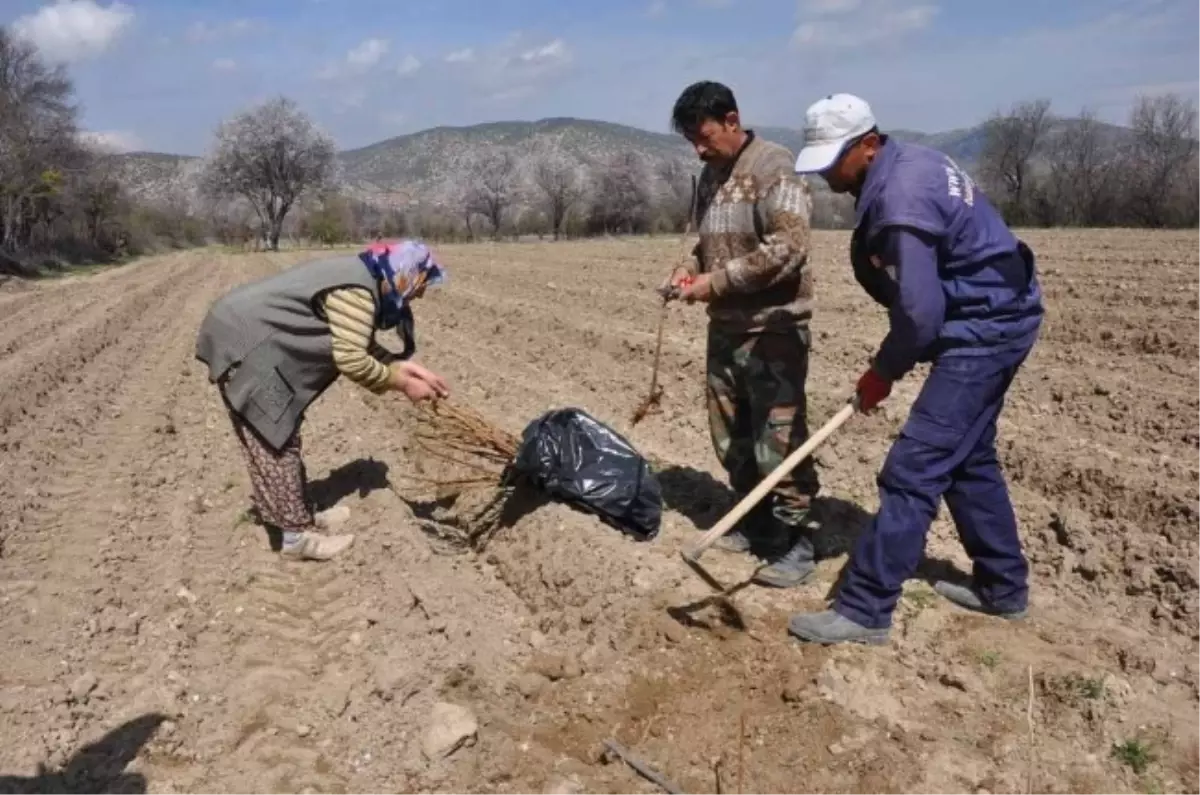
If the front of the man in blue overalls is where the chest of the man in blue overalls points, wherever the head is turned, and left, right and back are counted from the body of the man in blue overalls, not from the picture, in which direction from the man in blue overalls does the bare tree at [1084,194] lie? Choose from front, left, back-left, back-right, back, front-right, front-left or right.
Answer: right

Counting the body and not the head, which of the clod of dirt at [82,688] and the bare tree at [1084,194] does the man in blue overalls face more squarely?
the clod of dirt

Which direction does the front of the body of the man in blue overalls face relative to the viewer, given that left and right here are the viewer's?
facing to the left of the viewer

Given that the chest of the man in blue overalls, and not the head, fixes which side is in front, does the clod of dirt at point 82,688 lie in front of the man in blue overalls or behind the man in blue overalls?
in front

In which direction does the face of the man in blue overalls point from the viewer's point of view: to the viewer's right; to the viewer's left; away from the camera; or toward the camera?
to the viewer's left

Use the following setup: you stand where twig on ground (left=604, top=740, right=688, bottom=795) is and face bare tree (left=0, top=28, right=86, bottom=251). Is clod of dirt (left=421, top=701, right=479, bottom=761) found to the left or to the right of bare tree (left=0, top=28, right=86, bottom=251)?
left

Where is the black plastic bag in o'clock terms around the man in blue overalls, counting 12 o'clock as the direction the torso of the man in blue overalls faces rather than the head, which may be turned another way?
The black plastic bag is roughly at 1 o'clock from the man in blue overalls.

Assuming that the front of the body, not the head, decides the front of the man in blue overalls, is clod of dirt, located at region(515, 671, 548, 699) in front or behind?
in front

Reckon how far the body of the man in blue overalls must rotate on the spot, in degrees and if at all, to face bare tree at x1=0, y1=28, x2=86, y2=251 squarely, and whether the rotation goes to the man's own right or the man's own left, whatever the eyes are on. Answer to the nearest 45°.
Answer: approximately 45° to the man's own right

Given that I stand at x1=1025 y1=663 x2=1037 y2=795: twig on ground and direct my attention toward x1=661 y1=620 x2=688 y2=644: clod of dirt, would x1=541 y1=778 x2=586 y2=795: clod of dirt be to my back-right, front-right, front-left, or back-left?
front-left

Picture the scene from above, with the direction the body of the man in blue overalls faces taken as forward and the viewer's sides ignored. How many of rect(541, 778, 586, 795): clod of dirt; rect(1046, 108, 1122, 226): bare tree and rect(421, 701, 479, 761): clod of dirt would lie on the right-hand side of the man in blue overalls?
1
